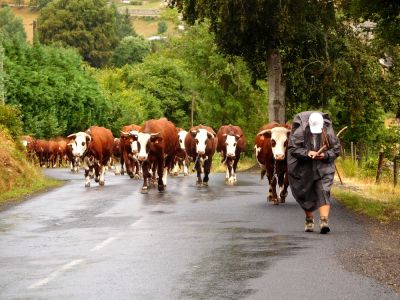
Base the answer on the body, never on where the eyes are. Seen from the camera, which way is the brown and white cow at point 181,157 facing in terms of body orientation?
toward the camera

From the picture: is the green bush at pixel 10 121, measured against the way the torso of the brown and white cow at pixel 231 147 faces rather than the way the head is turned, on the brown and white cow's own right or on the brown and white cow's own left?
on the brown and white cow's own right

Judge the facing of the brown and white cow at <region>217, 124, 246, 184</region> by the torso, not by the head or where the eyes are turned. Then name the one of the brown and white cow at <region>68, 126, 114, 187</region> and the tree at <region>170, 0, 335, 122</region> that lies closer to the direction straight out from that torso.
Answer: the brown and white cow

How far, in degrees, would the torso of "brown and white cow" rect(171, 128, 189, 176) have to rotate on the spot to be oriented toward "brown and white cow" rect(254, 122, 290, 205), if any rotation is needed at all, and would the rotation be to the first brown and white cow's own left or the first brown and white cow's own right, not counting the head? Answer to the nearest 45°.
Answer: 0° — it already faces it

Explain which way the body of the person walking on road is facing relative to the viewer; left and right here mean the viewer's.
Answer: facing the viewer

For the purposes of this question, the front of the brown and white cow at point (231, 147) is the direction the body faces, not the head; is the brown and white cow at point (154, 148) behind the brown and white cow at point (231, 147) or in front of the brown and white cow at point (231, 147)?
in front

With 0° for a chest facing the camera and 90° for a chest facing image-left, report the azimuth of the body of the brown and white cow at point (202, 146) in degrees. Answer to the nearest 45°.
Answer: approximately 0°

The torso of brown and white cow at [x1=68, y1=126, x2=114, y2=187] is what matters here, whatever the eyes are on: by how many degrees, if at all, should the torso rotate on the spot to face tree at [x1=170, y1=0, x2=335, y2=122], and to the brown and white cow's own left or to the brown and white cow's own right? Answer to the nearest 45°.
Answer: approximately 180°

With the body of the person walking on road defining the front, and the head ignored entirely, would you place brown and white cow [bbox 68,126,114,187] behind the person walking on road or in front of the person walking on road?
behind
